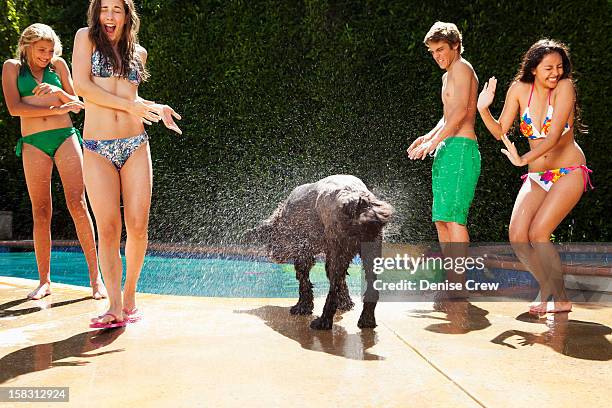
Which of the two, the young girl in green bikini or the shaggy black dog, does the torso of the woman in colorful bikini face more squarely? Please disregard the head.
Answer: the shaggy black dog

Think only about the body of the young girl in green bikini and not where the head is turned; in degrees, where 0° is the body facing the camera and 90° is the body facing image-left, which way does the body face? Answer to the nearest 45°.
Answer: approximately 0°

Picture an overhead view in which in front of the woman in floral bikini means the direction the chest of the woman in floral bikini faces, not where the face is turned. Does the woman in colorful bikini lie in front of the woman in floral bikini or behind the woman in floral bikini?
in front

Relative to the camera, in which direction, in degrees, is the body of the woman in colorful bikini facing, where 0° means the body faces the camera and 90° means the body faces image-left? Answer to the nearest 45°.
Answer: approximately 0°

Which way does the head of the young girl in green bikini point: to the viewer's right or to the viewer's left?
to the viewer's right

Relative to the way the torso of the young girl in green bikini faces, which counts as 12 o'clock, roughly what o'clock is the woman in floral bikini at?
The woman in floral bikini is roughly at 10 o'clock from the young girl in green bikini.

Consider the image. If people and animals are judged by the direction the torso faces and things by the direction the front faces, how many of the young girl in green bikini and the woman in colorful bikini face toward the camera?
2

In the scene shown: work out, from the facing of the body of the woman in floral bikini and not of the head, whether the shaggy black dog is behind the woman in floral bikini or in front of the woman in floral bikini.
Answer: in front
